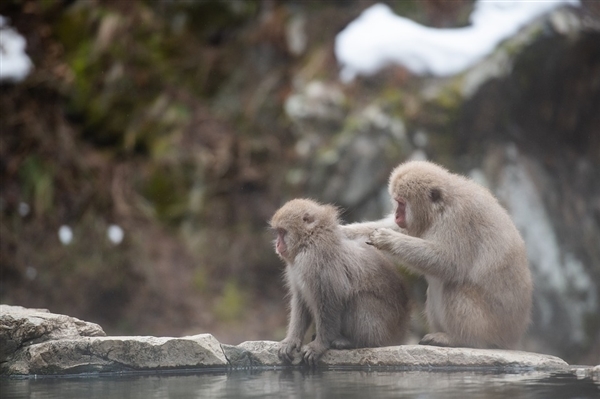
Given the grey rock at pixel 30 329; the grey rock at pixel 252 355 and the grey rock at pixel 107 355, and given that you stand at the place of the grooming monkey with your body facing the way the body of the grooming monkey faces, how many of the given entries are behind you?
0

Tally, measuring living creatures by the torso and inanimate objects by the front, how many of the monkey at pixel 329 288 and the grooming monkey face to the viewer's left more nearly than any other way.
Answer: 2

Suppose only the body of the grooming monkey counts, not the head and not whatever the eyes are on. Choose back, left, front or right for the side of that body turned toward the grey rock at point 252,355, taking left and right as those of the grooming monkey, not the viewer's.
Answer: front

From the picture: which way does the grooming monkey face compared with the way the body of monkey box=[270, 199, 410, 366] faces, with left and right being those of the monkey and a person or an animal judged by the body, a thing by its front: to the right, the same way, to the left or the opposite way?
the same way

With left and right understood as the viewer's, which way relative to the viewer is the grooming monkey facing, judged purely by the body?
facing to the left of the viewer

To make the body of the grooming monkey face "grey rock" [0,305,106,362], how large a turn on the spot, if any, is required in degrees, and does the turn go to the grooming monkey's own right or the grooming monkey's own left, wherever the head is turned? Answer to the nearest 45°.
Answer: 0° — it already faces it

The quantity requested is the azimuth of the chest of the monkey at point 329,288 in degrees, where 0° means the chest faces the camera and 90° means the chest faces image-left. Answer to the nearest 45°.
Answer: approximately 90°

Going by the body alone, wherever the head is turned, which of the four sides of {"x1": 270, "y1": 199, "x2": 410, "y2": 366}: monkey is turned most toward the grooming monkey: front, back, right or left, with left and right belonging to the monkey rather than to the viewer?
back

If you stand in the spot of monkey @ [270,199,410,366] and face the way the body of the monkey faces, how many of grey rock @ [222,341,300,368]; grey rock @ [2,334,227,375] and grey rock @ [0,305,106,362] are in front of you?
3
